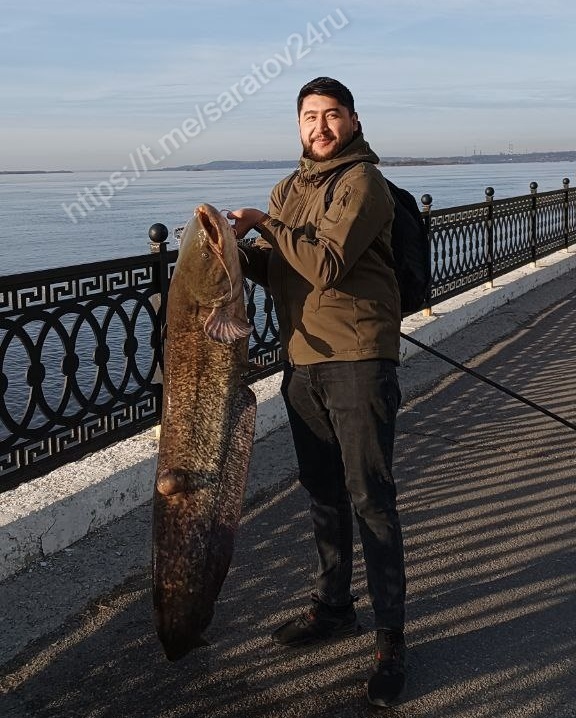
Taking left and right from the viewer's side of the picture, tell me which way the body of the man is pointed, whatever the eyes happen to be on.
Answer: facing the viewer and to the left of the viewer

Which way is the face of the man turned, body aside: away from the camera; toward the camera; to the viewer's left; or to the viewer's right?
toward the camera
